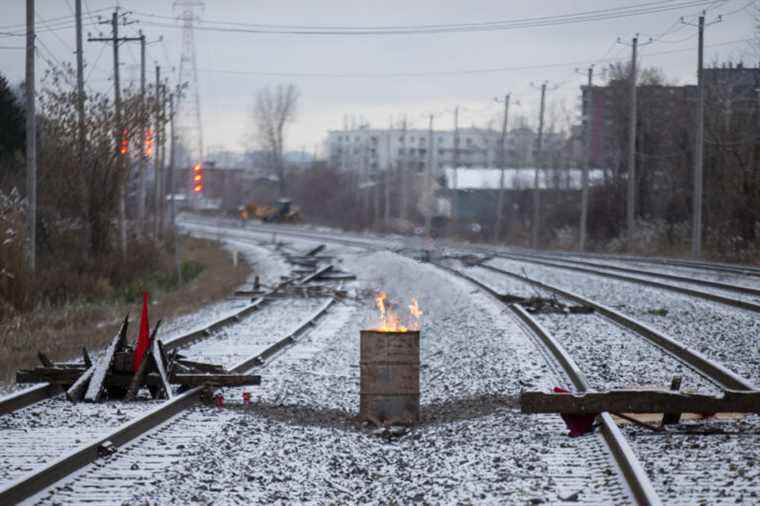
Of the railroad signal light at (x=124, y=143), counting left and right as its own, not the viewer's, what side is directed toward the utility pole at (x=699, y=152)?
left

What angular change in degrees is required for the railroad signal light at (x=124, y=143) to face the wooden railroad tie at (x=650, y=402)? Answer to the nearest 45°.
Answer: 0° — it already faces it

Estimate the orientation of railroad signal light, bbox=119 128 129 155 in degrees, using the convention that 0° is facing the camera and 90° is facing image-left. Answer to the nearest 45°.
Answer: approximately 0°

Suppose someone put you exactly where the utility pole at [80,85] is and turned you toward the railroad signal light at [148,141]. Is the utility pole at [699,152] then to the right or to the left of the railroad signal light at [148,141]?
right

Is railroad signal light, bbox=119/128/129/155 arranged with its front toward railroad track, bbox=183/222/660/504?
yes

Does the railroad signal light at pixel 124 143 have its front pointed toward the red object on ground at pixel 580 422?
yes

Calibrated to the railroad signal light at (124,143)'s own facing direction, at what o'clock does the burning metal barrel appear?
The burning metal barrel is roughly at 12 o'clock from the railroad signal light.

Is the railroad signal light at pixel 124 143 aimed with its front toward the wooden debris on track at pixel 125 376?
yes

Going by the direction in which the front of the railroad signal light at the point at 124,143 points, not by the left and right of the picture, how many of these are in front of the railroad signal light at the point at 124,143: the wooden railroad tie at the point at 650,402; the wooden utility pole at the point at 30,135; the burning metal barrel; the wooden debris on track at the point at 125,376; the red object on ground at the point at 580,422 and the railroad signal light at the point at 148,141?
5

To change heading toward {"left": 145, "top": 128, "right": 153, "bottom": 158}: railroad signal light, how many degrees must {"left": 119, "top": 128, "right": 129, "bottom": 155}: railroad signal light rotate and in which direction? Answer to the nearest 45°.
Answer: approximately 135° to its left

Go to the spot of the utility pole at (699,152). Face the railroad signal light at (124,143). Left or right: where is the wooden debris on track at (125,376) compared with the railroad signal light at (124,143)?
left
